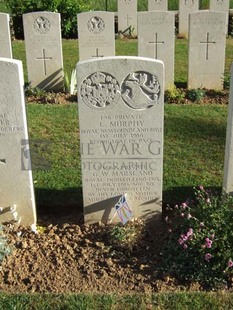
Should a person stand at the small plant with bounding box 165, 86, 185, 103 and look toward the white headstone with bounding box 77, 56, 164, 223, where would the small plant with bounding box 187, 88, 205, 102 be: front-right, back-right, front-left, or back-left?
back-left

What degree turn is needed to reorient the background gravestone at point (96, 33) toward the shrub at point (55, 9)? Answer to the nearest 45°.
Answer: approximately 180°

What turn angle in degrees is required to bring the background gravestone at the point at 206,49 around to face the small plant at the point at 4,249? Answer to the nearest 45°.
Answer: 0° — it already faces it

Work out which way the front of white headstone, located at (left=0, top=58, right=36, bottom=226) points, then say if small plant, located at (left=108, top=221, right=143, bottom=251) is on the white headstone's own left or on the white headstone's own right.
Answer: on the white headstone's own left

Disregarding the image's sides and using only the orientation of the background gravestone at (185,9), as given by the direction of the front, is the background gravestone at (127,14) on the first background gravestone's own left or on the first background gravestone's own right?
on the first background gravestone's own right

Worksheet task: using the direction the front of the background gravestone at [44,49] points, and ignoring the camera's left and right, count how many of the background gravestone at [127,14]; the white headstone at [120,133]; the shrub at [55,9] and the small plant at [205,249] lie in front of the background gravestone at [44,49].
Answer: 2

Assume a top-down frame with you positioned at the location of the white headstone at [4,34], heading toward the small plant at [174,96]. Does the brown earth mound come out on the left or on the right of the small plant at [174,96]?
right

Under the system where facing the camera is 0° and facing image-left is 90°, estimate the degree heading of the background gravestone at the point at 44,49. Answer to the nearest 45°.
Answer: approximately 0°
